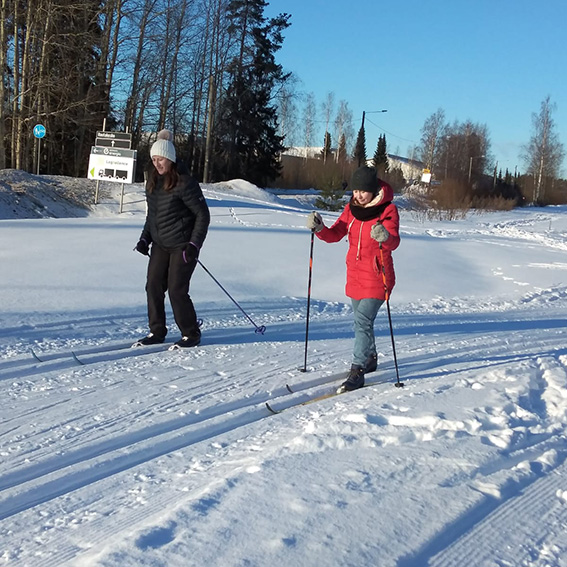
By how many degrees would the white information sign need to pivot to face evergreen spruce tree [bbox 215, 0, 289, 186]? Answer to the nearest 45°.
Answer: approximately 180°

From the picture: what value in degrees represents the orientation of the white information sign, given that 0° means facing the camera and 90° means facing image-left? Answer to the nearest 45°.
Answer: approximately 0°

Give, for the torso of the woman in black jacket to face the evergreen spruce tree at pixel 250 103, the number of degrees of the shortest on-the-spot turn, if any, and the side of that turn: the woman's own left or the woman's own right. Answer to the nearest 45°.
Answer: approximately 135° to the woman's own right

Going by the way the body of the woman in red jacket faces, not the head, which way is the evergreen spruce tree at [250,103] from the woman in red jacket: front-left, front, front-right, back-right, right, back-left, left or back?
back-right

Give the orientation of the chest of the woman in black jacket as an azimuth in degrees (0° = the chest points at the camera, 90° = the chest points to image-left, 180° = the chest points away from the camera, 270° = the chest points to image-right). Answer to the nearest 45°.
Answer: approximately 45°

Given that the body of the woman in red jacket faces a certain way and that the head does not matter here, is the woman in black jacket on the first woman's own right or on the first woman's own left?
on the first woman's own right

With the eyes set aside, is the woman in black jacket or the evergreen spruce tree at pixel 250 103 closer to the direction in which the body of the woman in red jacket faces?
the woman in black jacket

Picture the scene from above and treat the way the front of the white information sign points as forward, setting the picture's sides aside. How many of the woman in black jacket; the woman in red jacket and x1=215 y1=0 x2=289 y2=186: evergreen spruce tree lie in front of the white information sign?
2

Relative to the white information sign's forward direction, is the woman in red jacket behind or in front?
in front
